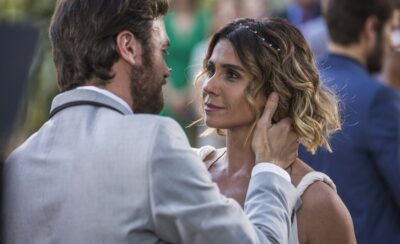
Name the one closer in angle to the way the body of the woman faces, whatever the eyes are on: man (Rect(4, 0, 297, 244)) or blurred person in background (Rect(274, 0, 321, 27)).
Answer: the man

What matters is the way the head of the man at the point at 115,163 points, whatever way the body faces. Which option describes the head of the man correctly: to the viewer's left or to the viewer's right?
to the viewer's right

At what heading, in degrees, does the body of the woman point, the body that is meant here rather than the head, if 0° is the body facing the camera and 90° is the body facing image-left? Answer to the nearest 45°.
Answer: approximately 45°

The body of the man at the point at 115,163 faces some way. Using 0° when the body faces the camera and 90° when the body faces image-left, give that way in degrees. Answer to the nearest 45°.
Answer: approximately 225°

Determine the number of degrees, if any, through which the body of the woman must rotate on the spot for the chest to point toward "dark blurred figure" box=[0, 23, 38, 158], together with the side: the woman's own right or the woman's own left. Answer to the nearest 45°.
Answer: approximately 90° to the woman's own right

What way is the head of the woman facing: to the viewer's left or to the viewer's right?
to the viewer's left

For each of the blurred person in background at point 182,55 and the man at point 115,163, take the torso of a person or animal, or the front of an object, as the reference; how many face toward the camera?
1
